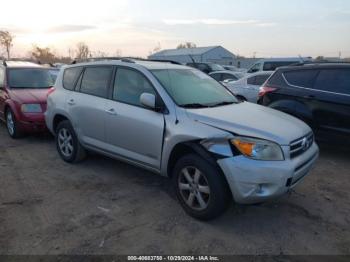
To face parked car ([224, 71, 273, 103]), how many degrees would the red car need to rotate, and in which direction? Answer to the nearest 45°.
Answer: approximately 45° to its left

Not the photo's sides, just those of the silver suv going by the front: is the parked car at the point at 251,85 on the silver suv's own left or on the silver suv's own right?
on the silver suv's own left

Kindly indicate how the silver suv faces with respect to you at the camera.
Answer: facing the viewer and to the right of the viewer

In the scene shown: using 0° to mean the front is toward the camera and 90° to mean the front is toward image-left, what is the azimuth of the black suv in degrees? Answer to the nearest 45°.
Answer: approximately 270°

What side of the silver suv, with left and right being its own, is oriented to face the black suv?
left

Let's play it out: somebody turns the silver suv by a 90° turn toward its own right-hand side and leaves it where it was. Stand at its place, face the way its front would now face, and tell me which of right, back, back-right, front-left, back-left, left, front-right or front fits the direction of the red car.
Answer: right

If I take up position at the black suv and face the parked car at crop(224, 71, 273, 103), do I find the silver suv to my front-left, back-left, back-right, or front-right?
back-left

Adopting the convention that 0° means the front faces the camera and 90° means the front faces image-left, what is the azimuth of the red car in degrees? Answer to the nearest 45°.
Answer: approximately 315°

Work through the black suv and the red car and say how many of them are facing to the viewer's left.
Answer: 0

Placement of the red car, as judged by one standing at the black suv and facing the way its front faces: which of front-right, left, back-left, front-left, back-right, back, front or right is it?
back
